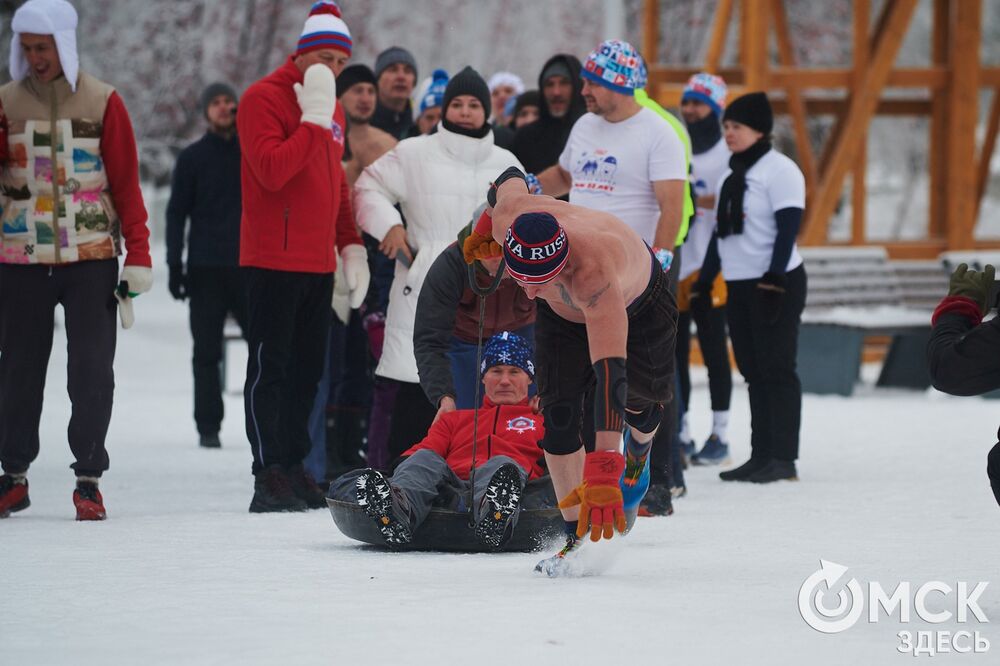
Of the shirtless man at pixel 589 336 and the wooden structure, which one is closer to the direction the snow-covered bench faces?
the shirtless man

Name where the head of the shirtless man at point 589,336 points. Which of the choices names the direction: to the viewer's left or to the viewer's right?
to the viewer's left

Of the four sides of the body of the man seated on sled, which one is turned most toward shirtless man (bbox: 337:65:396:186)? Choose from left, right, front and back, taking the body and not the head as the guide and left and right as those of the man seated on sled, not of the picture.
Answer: back

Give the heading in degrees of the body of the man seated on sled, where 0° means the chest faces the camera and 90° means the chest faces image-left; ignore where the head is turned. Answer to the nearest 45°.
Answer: approximately 0°

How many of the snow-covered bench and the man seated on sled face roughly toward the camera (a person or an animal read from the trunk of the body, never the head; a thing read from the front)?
2

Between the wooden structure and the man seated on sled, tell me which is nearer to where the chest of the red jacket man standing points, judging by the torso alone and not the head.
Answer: the man seated on sled

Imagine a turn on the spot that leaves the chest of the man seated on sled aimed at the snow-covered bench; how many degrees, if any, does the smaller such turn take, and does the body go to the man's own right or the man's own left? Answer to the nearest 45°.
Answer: approximately 135° to the man's own left

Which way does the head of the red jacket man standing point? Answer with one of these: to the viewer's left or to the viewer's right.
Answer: to the viewer's right

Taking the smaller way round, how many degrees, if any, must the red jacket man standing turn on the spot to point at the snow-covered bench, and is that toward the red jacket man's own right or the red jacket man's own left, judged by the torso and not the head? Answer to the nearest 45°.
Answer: approximately 90° to the red jacket man's own left
